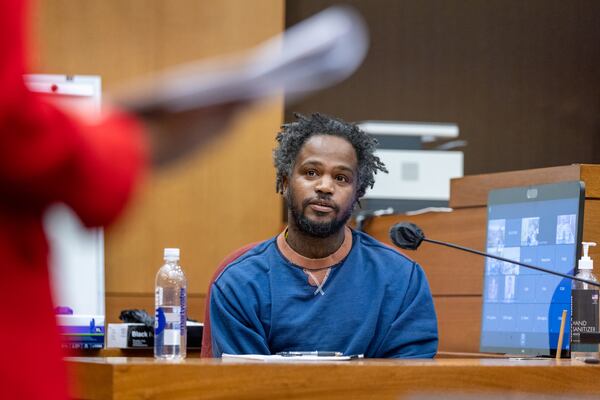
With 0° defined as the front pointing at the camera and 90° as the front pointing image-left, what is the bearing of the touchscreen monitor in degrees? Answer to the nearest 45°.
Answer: approximately 45°

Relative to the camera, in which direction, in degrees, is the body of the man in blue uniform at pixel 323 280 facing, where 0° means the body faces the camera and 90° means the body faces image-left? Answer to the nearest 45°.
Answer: approximately 0°

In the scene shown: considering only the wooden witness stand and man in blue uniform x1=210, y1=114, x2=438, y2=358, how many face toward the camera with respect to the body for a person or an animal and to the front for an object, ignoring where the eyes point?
2

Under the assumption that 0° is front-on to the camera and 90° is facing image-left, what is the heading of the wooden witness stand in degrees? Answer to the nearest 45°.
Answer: approximately 0°
